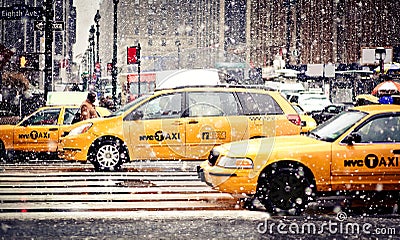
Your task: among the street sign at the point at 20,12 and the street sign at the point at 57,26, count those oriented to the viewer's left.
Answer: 0

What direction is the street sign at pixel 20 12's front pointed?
toward the camera

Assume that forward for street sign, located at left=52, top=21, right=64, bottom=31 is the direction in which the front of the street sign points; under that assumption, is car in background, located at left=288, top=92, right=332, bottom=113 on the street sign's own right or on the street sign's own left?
on the street sign's own left

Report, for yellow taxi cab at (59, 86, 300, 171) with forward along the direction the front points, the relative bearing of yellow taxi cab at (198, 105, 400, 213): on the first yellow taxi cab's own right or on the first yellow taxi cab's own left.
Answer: on the first yellow taxi cab's own left

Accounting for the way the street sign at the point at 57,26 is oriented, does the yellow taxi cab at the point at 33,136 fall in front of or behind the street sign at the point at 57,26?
in front

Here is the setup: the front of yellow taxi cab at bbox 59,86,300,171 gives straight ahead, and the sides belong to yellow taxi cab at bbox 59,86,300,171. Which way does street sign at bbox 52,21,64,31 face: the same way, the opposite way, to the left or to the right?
to the left

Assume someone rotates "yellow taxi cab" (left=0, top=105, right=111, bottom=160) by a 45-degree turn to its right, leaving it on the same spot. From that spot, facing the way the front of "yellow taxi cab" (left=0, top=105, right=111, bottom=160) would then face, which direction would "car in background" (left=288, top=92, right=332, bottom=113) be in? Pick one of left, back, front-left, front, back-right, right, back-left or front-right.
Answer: right

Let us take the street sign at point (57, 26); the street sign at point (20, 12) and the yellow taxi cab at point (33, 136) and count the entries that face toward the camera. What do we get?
2

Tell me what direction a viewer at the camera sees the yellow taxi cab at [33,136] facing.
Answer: facing to the left of the viewer

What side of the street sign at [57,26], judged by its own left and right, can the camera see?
front

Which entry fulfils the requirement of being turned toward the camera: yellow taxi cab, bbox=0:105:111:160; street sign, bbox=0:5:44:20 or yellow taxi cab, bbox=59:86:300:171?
the street sign

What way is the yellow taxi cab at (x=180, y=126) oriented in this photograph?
to the viewer's left

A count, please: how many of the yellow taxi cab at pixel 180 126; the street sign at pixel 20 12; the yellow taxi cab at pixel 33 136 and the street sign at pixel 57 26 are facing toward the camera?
2
